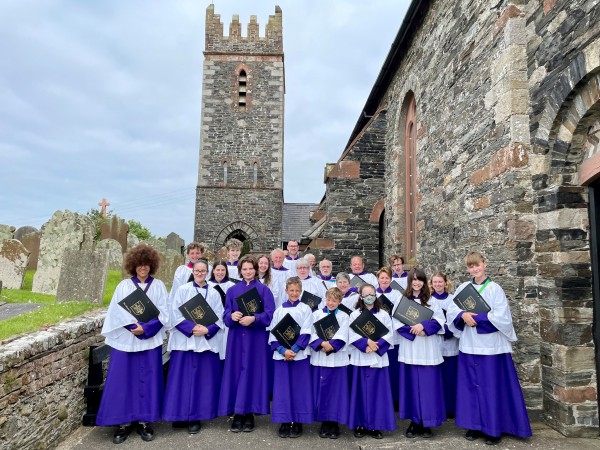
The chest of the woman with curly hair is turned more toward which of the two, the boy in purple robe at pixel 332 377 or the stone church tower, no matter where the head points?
the boy in purple robe

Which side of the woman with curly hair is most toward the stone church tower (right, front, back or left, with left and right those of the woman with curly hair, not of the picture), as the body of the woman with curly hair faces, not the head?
back

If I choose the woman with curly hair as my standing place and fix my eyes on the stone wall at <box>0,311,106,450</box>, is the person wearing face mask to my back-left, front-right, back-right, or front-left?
back-left

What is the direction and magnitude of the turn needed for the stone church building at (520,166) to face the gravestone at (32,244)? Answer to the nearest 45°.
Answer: approximately 90° to its right

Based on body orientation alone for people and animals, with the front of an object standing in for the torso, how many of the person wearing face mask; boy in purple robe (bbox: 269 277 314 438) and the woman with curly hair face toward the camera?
3

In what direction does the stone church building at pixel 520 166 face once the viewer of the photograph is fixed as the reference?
facing the viewer and to the left of the viewer

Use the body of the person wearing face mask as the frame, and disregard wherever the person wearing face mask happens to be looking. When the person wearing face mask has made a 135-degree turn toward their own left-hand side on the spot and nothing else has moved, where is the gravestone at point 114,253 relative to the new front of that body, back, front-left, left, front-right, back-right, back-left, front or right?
left

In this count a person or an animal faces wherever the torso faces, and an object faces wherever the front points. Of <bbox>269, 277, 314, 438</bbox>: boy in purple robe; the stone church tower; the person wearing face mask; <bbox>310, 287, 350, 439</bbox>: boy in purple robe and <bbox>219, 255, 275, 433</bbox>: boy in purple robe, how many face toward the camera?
5

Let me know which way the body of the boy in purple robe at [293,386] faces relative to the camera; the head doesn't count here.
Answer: toward the camera

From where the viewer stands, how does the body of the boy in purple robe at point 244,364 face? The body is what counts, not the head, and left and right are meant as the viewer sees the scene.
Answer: facing the viewer

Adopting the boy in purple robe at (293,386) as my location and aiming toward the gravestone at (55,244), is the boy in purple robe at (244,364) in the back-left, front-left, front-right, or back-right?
front-left

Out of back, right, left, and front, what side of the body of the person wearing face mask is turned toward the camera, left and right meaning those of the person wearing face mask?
front

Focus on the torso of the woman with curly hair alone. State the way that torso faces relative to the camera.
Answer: toward the camera

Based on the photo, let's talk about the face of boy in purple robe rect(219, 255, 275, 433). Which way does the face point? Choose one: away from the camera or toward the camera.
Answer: toward the camera

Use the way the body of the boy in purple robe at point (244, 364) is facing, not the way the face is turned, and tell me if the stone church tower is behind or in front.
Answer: behind

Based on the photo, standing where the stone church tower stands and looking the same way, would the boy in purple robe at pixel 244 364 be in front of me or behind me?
in front
